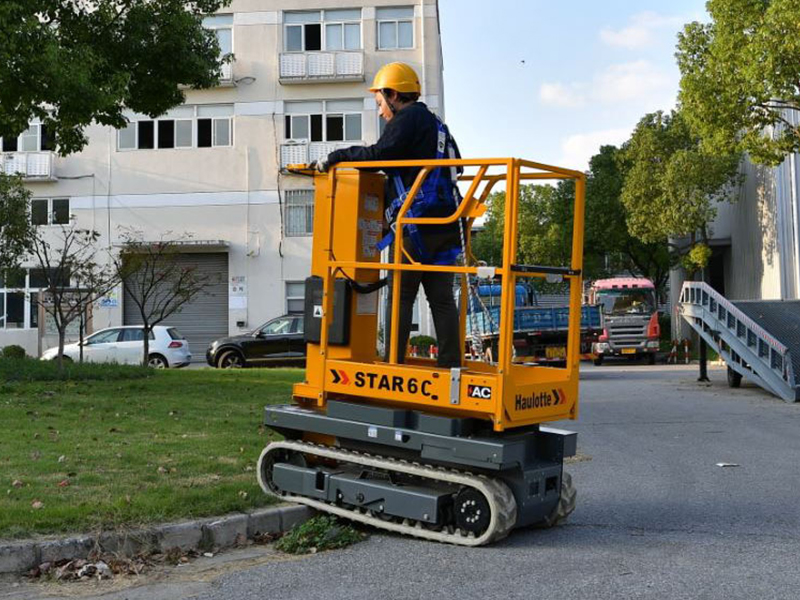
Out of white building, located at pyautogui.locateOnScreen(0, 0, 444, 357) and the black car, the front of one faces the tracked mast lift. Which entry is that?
the white building

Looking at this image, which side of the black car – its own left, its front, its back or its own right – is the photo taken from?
left

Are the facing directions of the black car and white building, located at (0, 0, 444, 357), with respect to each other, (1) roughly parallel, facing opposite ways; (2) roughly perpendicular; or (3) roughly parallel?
roughly perpendicular

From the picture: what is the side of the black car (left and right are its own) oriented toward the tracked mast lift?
left

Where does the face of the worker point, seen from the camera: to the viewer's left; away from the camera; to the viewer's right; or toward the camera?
to the viewer's left

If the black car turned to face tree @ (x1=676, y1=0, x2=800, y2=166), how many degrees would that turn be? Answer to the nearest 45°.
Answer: approximately 135° to its left

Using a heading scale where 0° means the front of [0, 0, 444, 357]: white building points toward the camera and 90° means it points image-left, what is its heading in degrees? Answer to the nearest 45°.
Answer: approximately 0°

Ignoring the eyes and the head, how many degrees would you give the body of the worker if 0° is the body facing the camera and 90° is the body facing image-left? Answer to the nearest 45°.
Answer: approximately 90°
